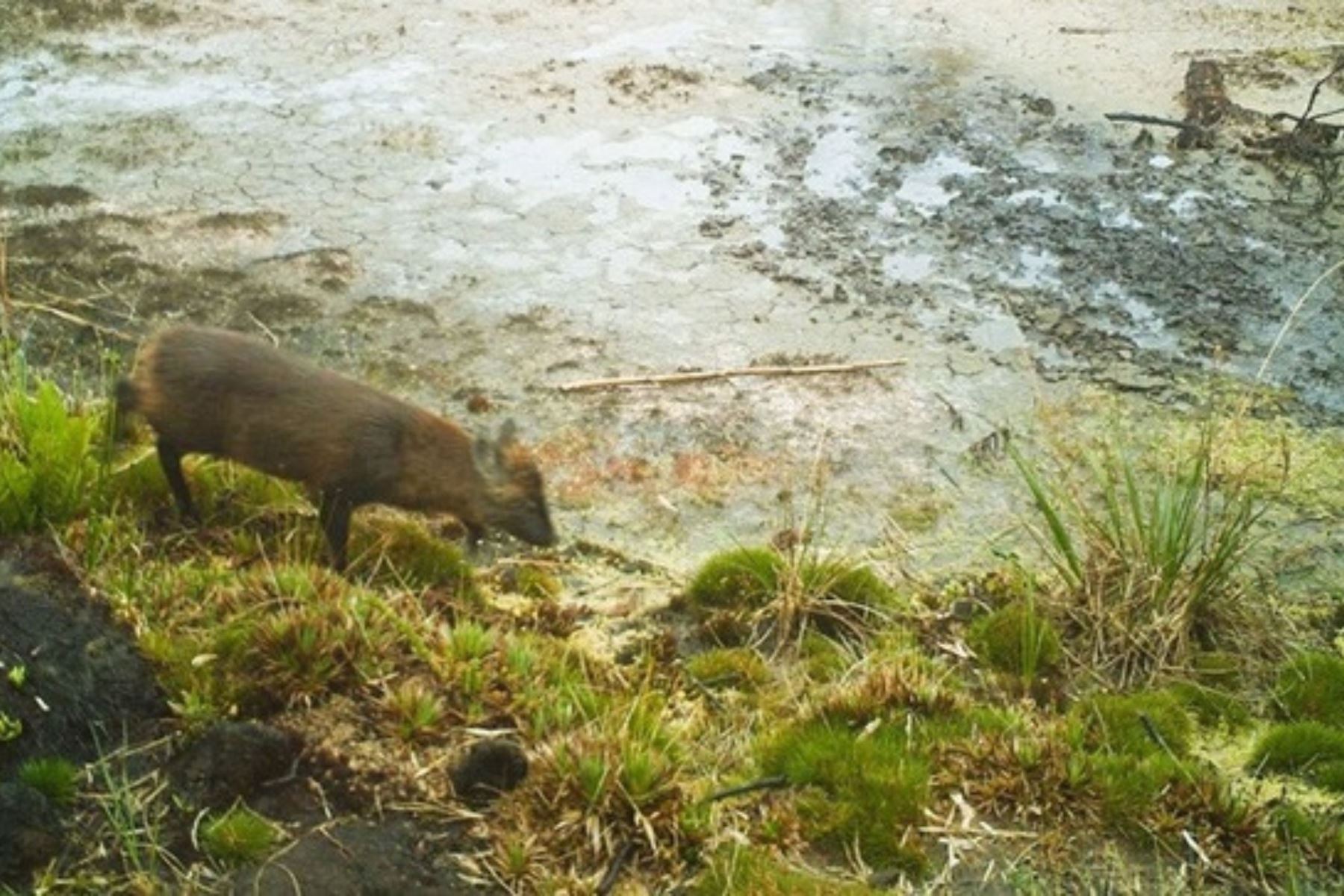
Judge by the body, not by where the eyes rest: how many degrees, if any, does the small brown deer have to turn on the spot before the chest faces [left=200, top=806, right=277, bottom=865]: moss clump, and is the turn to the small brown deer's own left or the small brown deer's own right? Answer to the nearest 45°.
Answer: approximately 90° to the small brown deer's own right

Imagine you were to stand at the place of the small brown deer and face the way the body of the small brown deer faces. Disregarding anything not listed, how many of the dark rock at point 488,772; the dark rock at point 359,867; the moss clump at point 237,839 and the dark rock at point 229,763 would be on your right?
4

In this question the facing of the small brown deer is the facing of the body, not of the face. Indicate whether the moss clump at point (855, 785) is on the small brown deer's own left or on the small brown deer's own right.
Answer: on the small brown deer's own right

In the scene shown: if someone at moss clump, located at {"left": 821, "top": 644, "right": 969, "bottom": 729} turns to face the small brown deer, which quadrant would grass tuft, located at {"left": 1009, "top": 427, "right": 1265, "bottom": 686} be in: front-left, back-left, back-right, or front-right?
back-right

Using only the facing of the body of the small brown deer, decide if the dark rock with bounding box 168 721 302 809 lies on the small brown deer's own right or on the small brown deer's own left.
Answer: on the small brown deer's own right

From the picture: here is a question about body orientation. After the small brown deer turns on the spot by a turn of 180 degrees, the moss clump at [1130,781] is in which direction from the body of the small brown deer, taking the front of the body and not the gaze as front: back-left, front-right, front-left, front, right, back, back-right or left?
back-left

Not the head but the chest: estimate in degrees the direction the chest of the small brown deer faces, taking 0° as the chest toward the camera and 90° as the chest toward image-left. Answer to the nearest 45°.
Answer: approximately 270°

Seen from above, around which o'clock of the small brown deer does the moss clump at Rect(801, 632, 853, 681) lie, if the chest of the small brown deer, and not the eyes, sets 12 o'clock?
The moss clump is roughly at 1 o'clock from the small brown deer.

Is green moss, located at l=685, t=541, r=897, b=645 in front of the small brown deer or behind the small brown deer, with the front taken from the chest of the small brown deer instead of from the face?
in front

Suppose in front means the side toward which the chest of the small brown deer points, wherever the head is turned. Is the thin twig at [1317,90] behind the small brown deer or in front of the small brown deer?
in front

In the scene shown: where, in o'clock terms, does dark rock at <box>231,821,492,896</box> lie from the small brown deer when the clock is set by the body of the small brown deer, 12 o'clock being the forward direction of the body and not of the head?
The dark rock is roughly at 3 o'clock from the small brown deer.

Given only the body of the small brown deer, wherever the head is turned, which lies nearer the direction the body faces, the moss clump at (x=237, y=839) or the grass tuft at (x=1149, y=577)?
the grass tuft

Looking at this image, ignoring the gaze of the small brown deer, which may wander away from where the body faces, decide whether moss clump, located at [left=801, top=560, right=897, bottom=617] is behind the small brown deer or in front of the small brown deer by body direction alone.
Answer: in front

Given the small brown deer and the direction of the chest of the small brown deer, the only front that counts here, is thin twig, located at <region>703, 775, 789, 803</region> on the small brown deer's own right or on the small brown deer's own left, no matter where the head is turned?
on the small brown deer's own right

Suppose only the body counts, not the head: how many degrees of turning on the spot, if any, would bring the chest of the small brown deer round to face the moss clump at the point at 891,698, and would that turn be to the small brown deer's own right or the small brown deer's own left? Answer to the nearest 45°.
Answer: approximately 45° to the small brown deer's own right

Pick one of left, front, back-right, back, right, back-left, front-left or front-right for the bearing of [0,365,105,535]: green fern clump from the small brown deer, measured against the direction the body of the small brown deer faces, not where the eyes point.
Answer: back
